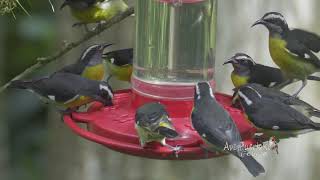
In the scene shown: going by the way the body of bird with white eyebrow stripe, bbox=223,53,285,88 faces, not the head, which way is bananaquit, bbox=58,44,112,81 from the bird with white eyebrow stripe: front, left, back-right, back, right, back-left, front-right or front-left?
front

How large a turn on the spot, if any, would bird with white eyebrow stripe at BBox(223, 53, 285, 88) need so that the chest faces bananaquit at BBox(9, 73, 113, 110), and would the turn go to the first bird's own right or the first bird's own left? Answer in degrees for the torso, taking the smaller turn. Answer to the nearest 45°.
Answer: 0° — it already faces it

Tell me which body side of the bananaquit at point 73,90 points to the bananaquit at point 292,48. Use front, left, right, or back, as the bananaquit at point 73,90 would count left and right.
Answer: front

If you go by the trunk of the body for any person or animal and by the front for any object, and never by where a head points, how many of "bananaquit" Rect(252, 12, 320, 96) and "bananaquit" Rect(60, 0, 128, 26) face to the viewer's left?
2

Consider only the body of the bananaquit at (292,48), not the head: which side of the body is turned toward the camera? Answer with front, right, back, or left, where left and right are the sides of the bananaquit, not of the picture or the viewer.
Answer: left

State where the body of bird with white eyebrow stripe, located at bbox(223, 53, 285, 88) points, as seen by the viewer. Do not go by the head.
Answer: to the viewer's left

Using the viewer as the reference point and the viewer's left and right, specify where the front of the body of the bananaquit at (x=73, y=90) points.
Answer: facing to the right of the viewer

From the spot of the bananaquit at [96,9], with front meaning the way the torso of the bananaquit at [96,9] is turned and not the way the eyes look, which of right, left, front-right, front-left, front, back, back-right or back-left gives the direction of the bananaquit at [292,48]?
back-left

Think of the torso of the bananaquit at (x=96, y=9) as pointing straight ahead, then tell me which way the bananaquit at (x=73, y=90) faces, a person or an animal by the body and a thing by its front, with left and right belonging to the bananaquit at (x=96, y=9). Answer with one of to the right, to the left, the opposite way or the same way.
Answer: the opposite way

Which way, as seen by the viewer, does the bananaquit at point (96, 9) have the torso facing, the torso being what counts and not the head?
to the viewer's left
